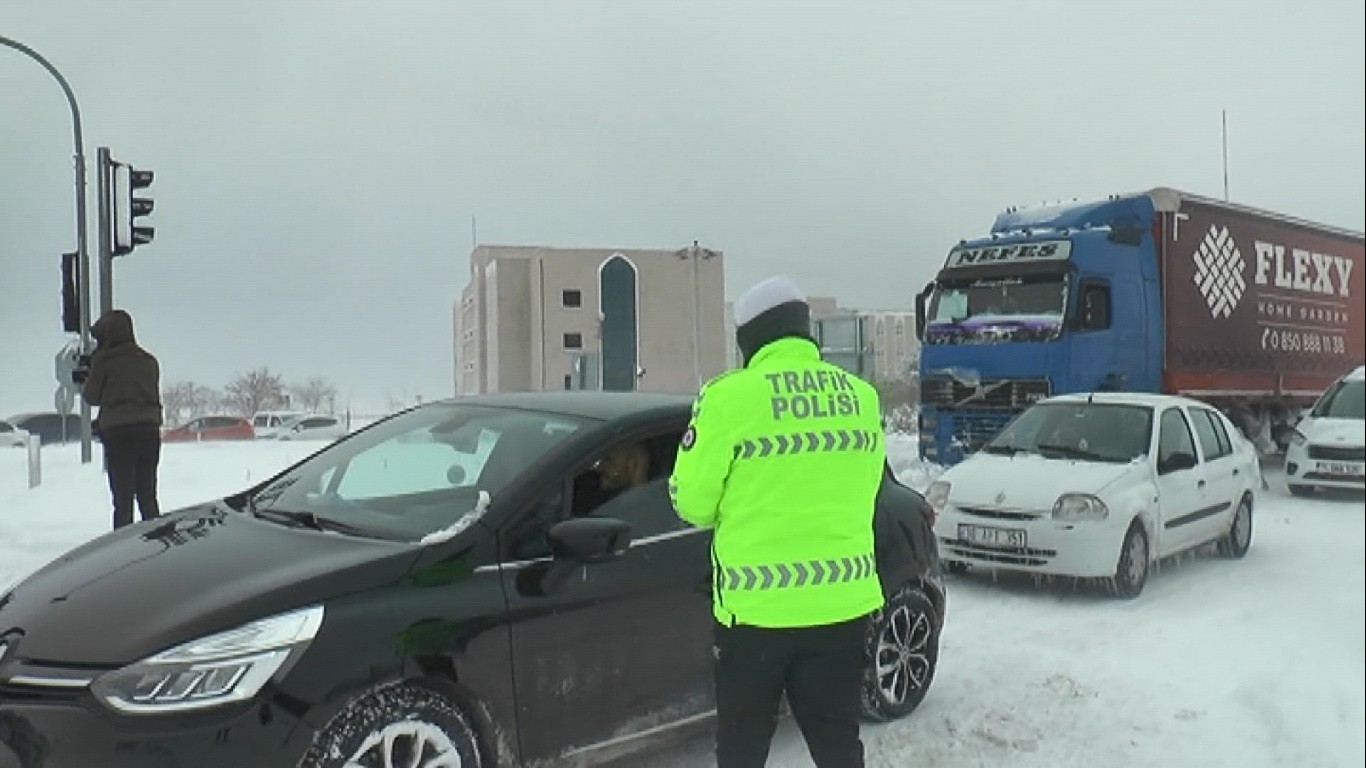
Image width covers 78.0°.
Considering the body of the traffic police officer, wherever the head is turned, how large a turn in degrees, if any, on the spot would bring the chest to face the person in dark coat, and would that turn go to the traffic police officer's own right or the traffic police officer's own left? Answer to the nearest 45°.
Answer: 0° — they already face them

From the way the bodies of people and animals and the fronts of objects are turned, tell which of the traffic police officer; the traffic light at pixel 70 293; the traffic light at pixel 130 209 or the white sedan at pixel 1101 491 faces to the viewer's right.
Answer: the traffic light at pixel 130 209

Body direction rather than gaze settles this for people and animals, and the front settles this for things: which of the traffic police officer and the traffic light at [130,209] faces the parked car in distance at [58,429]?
the traffic police officer

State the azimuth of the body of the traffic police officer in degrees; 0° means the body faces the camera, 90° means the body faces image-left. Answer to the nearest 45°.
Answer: approximately 135°

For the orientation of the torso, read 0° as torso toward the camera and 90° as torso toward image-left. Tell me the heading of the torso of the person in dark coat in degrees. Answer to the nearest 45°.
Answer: approximately 135°

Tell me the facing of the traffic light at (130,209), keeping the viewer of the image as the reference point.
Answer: facing to the right of the viewer
